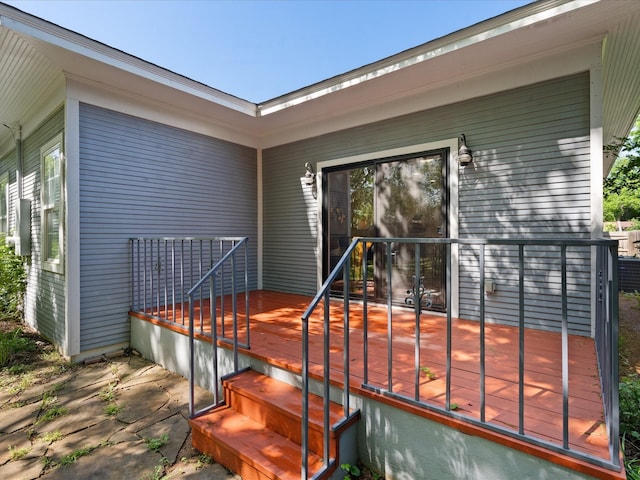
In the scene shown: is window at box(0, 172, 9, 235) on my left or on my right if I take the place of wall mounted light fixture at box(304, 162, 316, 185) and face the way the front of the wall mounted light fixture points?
on my right

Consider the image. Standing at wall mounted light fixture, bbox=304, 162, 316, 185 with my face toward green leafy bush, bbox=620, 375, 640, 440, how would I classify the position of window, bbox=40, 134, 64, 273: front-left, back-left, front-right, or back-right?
back-right

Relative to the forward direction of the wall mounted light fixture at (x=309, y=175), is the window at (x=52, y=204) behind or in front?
in front

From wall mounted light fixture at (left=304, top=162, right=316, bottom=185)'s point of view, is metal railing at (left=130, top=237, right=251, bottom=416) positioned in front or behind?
in front

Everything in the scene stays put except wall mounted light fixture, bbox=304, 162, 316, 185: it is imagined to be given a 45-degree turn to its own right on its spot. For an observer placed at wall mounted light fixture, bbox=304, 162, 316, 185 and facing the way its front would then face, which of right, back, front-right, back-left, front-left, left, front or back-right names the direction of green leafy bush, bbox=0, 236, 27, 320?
front

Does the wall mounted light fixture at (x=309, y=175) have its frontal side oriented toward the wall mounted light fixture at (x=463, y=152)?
no

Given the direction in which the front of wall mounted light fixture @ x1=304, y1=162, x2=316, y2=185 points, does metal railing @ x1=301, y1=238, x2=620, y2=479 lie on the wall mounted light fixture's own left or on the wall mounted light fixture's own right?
on the wall mounted light fixture's own left

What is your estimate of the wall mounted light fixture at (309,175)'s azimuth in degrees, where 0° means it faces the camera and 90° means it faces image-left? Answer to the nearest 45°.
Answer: approximately 45°

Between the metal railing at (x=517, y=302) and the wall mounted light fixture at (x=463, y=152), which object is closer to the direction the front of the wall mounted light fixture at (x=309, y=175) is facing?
the metal railing

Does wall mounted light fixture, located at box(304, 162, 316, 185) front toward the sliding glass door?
no

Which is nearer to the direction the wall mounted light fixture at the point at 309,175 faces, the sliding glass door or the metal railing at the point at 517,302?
the metal railing

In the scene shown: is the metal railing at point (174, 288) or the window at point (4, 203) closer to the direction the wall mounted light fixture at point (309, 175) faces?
the metal railing

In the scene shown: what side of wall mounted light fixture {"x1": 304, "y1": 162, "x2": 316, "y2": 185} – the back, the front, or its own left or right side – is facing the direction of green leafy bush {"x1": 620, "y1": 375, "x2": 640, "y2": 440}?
left
